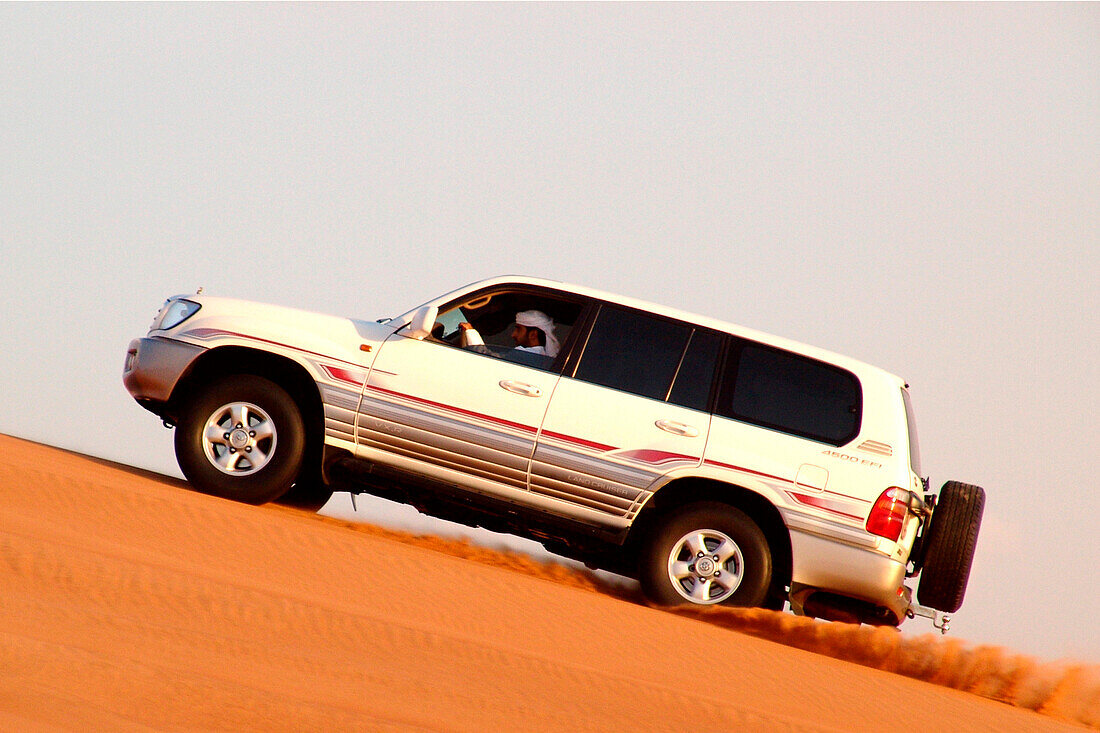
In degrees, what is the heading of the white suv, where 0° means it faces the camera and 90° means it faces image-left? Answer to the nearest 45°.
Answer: approximately 90°

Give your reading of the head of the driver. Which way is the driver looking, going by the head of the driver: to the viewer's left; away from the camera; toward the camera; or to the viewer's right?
to the viewer's left

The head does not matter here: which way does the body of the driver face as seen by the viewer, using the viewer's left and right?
facing to the left of the viewer
